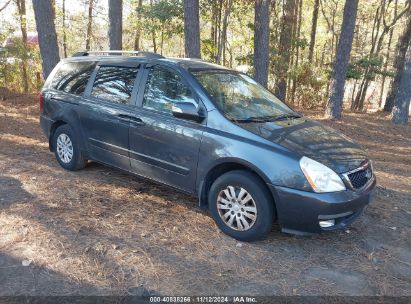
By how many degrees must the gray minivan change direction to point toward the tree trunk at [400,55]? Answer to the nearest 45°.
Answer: approximately 90° to its left

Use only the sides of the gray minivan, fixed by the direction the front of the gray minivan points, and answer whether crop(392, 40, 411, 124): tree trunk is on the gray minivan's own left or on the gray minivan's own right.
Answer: on the gray minivan's own left

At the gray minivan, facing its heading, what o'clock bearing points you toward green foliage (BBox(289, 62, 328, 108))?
The green foliage is roughly at 8 o'clock from the gray minivan.

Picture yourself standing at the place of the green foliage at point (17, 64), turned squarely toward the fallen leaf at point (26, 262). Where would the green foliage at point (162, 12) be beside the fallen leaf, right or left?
left

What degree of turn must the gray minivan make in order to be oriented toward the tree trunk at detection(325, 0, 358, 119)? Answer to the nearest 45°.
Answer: approximately 90° to its left

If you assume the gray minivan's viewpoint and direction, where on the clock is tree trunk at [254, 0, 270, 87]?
The tree trunk is roughly at 8 o'clock from the gray minivan.

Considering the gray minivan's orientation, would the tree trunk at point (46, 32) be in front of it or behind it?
behind

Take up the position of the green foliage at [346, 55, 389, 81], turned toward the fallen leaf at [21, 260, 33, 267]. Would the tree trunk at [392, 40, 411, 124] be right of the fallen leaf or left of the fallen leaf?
left

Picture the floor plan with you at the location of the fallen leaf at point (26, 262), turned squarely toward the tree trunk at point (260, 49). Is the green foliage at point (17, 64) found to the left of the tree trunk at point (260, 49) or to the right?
left

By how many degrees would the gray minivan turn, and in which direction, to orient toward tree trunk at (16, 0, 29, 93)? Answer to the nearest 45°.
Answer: approximately 180°

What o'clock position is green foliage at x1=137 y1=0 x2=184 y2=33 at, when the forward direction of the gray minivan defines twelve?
The green foliage is roughly at 7 o'clock from the gray minivan.

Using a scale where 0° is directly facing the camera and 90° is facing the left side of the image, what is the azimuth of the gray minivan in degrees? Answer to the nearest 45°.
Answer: approximately 315°

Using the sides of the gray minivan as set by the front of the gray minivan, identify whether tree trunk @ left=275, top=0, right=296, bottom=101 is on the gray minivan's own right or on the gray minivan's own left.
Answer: on the gray minivan's own left
